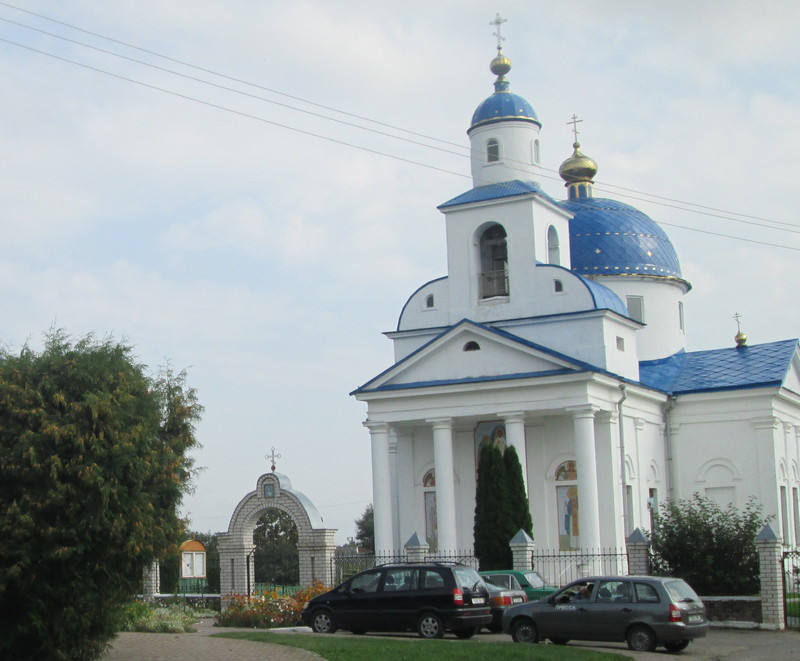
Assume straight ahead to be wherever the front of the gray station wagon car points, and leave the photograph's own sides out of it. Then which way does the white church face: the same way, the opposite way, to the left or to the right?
to the left

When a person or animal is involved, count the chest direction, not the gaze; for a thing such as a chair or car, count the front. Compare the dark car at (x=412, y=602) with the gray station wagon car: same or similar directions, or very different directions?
same or similar directions

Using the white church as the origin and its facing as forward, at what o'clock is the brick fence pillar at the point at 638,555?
The brick fence pillar is roughly at 10 o'clock from the white church.

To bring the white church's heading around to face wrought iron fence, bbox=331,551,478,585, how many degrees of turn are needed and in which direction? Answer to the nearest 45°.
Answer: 0° — it already faces it

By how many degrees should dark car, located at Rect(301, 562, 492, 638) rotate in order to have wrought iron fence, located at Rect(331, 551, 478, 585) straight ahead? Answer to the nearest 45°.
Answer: approximately 45° to its right

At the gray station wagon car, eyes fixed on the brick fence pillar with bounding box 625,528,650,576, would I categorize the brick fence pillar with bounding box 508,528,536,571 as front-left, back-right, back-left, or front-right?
front-left

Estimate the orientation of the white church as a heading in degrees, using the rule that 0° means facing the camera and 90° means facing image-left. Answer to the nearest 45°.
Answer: approximately 45°

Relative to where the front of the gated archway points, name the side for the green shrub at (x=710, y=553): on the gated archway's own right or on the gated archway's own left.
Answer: on the gated archway's own left

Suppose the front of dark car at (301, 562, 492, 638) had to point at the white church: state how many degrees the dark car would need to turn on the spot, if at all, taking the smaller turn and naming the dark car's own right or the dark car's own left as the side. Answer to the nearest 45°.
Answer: approximately 45° to the dark car's own right

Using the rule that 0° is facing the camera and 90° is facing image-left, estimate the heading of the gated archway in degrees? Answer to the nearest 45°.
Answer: approximately 45°

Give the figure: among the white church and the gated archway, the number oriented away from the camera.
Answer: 0

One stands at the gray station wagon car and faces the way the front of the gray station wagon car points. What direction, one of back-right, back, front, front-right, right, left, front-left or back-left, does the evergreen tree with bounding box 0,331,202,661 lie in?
left

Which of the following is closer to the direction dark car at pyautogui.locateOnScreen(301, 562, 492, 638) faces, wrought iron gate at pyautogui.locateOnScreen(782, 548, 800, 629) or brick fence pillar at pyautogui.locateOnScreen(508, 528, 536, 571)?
the brick fence pillar

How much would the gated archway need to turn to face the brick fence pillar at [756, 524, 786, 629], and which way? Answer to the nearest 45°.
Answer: approximately 90° to its left

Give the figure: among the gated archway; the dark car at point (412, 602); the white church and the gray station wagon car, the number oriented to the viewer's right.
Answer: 0

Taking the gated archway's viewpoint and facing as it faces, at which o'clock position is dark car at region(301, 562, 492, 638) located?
The dark car is roughly at 10 o'clock from the gated archway.

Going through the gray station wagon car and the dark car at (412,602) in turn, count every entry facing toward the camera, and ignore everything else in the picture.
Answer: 0

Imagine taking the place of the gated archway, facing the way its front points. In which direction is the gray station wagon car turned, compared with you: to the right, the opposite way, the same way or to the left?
to the right
